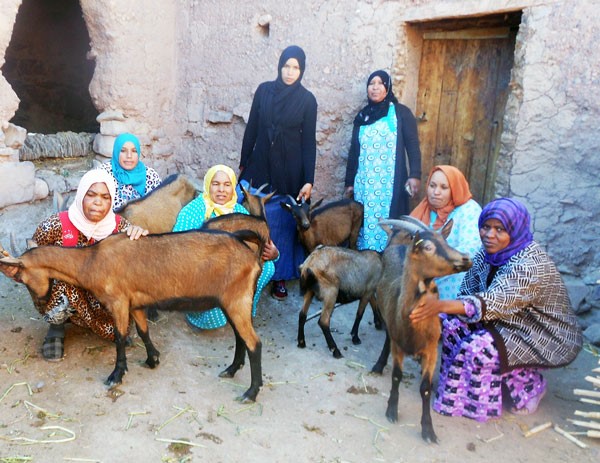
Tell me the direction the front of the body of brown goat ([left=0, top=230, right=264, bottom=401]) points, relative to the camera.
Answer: to the viewer's left

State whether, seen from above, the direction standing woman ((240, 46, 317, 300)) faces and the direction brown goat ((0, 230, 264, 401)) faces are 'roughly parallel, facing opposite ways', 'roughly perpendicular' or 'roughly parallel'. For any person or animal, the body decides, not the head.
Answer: roughly perpendicular

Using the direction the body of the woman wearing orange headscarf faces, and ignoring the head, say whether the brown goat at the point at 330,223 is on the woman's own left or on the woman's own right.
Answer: on the woman's own right

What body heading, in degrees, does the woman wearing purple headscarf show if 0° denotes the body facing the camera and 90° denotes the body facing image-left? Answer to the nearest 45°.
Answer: approximately 45°

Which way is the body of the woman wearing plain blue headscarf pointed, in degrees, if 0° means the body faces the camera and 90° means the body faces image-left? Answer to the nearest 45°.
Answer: approximately 0°

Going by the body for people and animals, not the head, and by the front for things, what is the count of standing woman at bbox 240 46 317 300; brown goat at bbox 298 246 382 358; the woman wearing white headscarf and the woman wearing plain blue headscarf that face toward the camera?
3

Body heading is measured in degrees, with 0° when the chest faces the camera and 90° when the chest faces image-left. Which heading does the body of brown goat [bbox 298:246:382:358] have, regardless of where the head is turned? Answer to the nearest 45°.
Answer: approximately 225°

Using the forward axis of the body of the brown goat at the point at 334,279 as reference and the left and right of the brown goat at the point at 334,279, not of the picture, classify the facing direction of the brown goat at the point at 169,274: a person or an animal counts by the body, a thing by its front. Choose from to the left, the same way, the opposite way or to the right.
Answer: the opposite way
